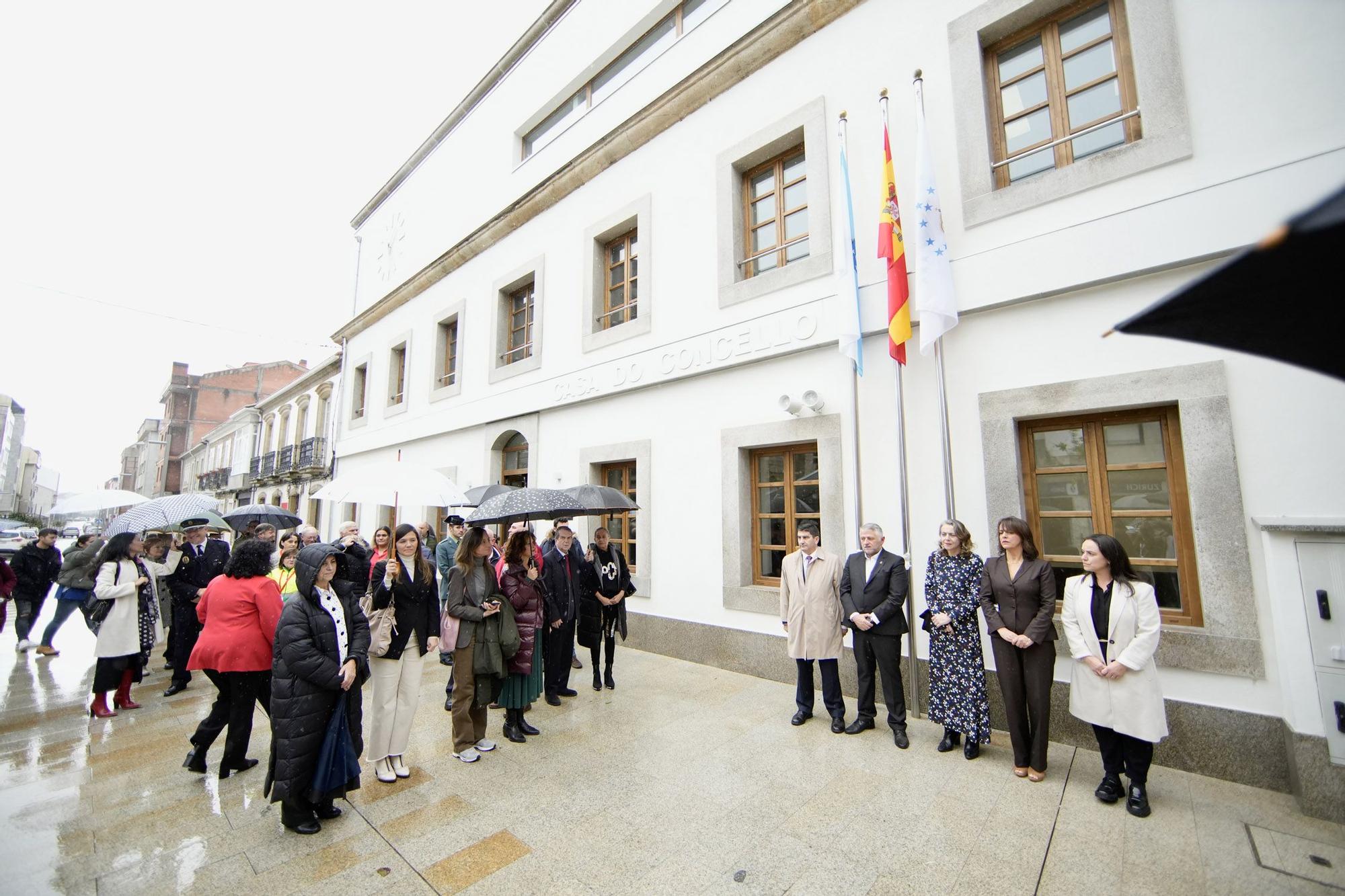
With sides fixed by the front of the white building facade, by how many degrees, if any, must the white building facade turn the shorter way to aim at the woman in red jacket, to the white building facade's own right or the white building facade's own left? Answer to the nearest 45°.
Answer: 0° — it already faces them

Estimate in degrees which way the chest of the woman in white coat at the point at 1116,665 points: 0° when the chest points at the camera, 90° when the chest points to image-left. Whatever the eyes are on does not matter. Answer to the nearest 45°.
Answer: approximately 45°

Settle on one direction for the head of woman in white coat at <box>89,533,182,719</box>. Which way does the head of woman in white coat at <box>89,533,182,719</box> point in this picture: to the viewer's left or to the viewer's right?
to the viewer's right

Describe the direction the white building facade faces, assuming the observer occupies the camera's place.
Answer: facing the viewer and to the left of the viewer

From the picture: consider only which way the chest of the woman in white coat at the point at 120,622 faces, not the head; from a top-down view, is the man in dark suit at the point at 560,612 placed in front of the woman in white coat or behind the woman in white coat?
in front

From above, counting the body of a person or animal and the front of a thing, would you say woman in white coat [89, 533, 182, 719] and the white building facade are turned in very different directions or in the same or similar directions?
very different directions

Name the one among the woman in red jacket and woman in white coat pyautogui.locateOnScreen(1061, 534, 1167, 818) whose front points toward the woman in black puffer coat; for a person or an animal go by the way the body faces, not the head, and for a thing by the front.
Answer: the woman in white coat

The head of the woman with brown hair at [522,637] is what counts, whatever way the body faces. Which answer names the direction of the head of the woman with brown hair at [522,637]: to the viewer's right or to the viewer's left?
to the viewer's right

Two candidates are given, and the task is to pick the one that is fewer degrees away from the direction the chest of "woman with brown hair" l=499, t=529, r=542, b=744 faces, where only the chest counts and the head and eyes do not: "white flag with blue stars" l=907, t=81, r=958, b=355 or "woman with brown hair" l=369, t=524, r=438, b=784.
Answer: the white flag with blue stars

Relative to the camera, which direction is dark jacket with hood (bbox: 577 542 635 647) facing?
toward the camera

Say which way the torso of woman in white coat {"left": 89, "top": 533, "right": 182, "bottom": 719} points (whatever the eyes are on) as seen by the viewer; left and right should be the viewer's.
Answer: facing to the right of the viewer
